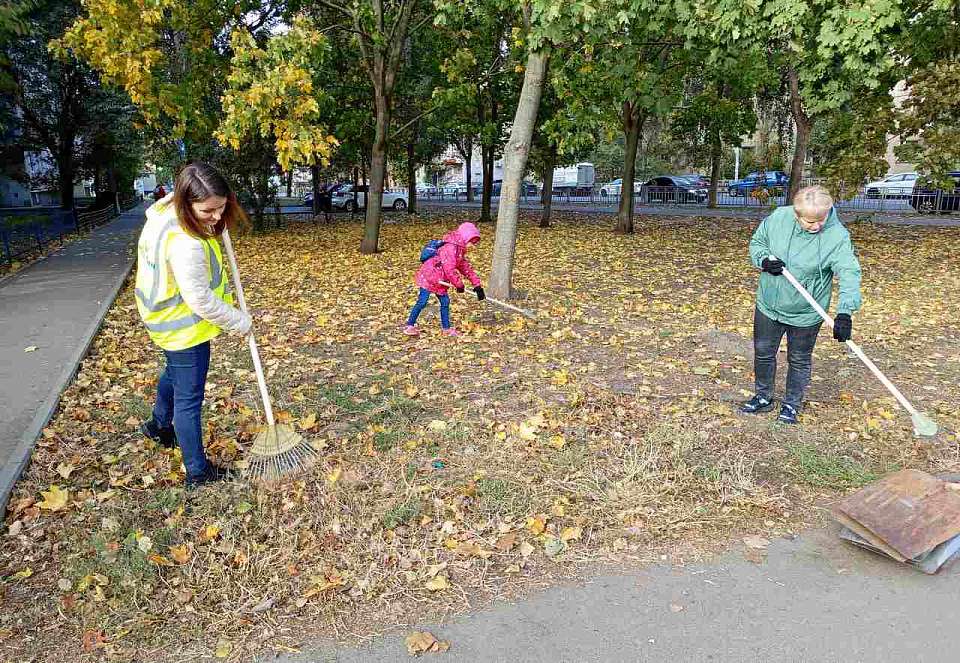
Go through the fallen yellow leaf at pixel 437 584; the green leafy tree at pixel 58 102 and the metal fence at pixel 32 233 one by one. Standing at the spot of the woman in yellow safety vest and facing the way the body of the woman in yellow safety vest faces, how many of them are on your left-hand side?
2

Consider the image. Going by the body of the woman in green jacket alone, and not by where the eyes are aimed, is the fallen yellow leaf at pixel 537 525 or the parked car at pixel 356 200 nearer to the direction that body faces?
the fallen yellow leaf

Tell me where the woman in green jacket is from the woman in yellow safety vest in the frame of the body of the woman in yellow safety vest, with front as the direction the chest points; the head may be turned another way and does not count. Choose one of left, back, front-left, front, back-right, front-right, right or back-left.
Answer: front

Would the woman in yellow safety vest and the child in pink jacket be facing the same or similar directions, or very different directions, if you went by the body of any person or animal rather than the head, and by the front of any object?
same or similar directions

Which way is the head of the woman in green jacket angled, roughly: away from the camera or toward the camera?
toward the camera

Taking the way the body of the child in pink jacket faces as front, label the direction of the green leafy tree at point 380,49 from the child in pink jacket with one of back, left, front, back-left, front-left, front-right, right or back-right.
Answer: left

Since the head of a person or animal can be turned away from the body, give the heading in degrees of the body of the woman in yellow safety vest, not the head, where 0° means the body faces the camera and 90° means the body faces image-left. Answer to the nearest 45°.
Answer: approximately 270°

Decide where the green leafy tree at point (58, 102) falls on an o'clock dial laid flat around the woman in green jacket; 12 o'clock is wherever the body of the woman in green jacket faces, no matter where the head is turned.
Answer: The green leafy tree is roughly at 4 o'clock from the woman in green jacket.

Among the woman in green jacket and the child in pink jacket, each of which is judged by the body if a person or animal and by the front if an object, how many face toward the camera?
1

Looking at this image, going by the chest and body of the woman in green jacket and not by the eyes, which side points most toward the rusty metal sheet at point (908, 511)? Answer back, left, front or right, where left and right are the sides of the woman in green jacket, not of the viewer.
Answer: front

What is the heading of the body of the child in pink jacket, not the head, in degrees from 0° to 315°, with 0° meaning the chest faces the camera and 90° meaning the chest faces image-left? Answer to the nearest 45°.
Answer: approximately 270°

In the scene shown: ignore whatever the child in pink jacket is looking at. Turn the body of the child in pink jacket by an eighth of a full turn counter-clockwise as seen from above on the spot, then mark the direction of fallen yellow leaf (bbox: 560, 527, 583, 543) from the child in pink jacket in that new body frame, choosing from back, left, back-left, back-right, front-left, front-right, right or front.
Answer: back-right

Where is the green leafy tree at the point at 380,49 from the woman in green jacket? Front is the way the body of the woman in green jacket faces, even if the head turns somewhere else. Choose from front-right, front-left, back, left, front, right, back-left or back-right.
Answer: back-right

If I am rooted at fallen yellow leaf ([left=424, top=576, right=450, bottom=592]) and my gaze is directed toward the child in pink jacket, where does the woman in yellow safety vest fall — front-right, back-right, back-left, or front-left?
front-left

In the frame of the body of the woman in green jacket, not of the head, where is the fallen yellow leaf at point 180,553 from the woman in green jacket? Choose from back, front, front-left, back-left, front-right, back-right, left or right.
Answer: front-right

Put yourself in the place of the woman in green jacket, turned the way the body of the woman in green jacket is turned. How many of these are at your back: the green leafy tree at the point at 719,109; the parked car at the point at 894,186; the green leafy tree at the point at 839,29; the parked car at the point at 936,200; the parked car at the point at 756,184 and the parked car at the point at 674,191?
6

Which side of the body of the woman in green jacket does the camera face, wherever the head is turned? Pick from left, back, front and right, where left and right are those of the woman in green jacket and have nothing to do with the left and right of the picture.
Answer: front
